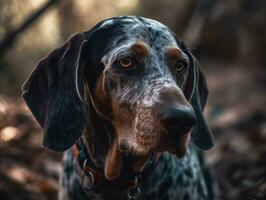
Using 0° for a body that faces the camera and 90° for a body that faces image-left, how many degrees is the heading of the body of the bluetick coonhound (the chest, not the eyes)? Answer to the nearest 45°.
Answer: approximately 315°
